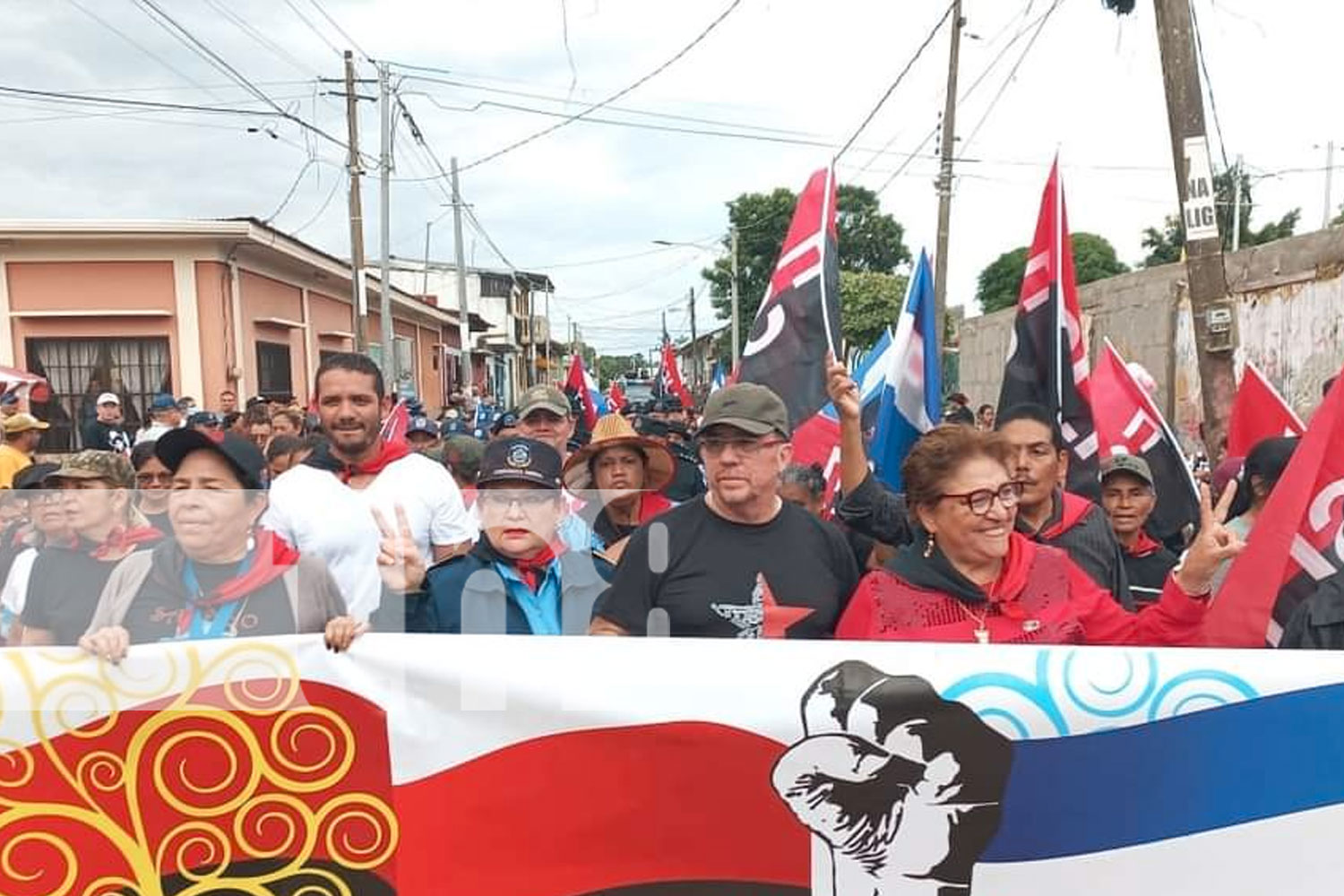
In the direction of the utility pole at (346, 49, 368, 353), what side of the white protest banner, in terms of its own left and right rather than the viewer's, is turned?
back

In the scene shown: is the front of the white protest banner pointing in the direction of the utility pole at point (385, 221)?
no

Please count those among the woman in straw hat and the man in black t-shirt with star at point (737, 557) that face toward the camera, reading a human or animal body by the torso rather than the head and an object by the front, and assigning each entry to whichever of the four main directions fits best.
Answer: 2

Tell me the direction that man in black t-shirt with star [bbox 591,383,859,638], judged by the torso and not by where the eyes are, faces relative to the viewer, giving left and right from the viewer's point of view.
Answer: facing the viewer

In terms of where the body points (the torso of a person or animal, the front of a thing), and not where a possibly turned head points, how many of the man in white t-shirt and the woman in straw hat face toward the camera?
2

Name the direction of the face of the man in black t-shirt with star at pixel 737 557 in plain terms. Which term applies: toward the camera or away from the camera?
toward the camera

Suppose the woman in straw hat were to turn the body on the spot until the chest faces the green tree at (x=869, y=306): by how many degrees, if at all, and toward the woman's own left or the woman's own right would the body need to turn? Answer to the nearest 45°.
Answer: approximately 180°

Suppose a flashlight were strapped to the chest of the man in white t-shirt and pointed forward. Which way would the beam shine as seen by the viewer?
toward the camera

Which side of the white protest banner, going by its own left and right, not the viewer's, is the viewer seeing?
front

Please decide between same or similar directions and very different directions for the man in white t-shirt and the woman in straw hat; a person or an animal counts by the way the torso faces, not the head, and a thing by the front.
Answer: same or similar directions

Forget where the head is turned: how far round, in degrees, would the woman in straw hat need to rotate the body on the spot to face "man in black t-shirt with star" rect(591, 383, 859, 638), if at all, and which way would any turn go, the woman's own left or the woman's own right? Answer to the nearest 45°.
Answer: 0° — they already face them

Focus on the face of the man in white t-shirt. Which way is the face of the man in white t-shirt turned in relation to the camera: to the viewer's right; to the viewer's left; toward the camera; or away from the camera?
toward the camera

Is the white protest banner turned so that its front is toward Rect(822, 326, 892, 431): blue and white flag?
no

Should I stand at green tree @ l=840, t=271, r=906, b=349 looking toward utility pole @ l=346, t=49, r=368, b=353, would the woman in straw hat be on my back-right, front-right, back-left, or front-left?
front-left

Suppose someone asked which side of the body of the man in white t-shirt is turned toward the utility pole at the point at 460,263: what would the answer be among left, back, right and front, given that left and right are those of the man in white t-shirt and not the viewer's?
back

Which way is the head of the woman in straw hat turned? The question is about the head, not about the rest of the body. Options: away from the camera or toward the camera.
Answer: toward the camera
